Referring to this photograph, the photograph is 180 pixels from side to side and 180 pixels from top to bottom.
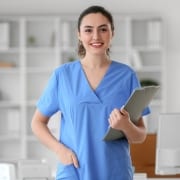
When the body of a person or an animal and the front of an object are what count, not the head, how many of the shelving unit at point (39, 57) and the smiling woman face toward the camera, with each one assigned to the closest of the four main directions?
2

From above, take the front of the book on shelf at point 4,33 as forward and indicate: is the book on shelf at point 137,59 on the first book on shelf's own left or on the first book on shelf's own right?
on the first book on shelf's own left

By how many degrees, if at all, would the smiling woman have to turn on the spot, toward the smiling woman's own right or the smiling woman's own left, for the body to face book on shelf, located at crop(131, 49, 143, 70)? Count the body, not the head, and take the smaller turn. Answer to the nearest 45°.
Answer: approximately 180°

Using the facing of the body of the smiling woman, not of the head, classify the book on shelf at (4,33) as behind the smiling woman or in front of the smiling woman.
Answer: behind

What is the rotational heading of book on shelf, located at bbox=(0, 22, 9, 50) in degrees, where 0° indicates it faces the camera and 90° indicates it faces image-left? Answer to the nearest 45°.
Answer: approximately 0°

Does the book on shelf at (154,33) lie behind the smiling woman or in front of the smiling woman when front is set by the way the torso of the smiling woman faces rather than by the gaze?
behind

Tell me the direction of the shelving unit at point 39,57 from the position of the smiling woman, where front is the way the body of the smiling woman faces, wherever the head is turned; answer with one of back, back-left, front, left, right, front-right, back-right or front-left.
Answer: back
